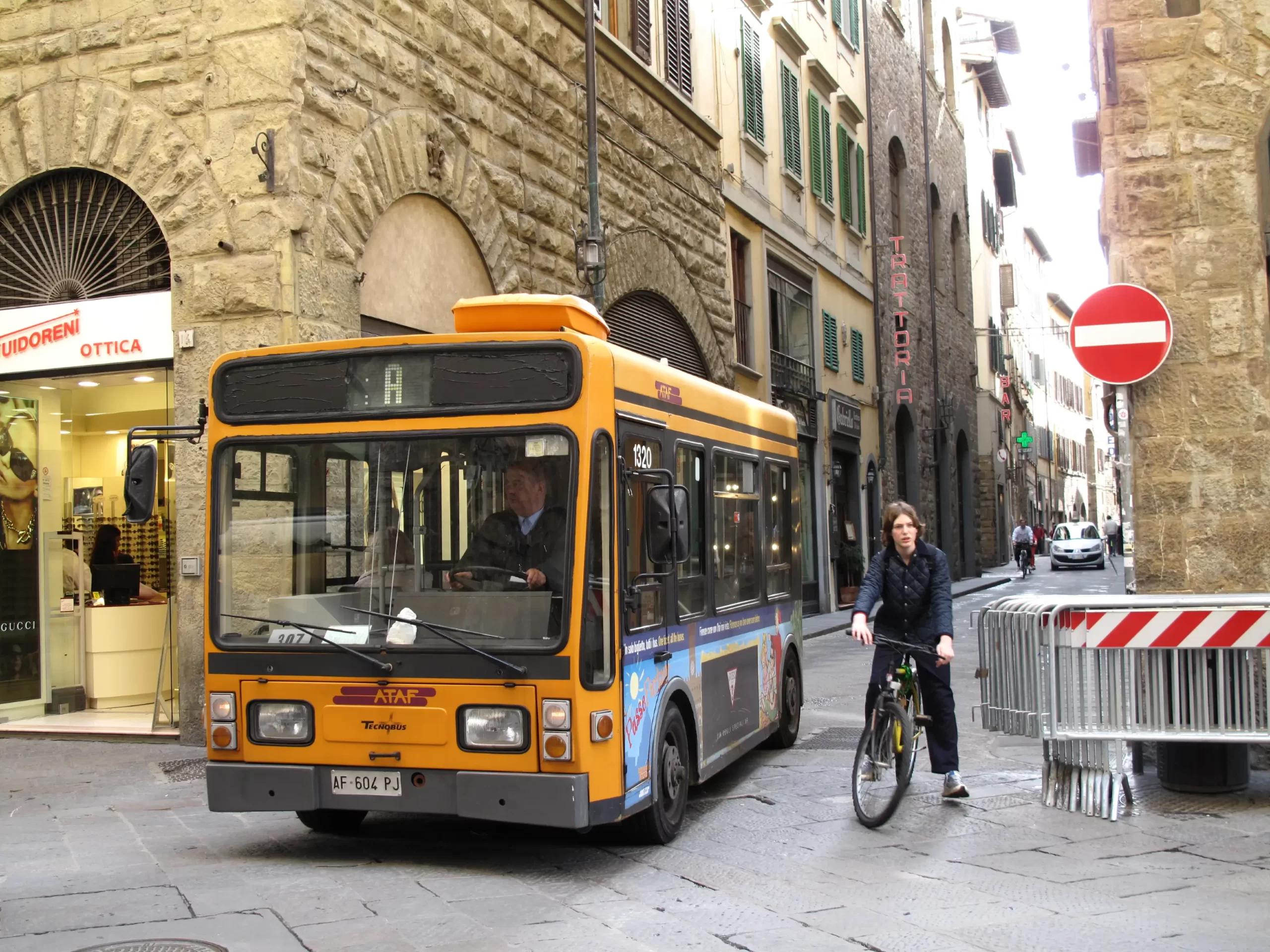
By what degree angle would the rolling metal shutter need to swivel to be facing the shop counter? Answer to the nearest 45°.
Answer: approximately 90° to its right

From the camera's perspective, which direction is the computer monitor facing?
away from the camera

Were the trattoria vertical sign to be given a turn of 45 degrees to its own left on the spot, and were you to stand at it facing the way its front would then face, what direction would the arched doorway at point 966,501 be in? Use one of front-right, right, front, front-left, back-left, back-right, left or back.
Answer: back-left

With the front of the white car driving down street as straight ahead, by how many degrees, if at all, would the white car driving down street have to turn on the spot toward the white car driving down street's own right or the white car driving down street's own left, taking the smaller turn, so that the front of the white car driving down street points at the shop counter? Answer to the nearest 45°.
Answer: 0° — it already faces it

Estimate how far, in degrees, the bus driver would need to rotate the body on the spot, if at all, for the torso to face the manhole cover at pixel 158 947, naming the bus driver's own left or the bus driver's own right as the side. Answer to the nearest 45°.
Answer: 0° — they already face it

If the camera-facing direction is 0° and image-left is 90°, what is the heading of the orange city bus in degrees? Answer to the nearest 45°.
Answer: approximately 45°

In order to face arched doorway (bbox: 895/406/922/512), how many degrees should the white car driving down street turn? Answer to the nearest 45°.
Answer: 0° — it already faces it

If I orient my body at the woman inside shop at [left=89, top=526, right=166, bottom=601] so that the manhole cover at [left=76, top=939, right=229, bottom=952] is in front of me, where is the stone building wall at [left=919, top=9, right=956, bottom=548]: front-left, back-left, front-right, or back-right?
back-left

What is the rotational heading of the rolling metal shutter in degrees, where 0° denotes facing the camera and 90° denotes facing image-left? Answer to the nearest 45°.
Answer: approximately 315°

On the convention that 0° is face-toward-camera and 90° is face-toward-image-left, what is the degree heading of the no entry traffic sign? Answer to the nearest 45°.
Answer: approximately 0°

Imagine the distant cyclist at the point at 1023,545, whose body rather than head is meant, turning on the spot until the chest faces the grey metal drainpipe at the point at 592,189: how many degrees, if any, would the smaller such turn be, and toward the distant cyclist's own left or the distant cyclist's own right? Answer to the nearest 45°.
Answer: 0° — they already face it

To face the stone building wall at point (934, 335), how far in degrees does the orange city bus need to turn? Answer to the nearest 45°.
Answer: approximately 180°
